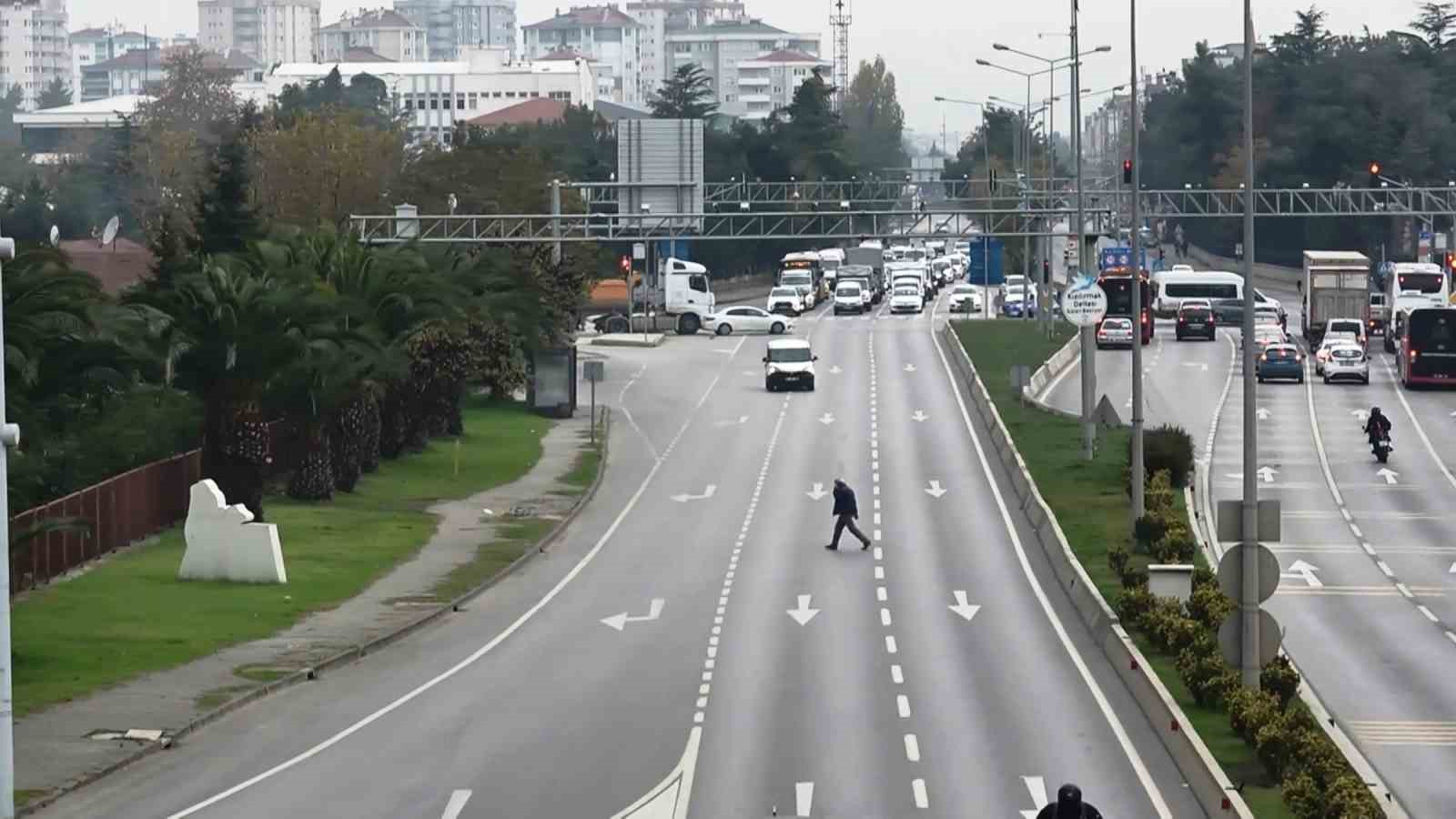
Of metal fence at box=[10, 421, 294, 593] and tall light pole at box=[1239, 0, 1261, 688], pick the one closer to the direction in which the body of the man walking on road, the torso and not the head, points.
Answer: the metal fence

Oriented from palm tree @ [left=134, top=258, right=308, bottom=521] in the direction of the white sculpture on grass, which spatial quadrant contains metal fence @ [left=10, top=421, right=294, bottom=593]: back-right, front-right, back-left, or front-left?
front-right

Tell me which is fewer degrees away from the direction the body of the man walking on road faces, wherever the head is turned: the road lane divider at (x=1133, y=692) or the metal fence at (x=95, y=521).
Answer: the metal fence

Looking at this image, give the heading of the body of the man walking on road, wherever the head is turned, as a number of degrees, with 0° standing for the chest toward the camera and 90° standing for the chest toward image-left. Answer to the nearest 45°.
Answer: approximately 90°

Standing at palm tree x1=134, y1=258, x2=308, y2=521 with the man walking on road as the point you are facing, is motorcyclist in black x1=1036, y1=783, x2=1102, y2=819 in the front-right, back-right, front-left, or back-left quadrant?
front-right

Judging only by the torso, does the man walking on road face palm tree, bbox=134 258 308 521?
yes

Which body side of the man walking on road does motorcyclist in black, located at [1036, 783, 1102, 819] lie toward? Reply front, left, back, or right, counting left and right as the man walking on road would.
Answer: left

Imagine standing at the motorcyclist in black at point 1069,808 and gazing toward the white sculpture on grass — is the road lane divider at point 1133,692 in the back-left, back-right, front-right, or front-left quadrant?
front-right

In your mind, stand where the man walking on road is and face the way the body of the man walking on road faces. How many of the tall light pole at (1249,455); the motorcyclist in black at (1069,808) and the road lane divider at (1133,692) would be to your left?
3

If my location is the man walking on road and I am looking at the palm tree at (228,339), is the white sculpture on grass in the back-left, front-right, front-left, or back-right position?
front-left

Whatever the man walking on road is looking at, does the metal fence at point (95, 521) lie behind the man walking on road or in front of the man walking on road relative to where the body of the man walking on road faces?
in front

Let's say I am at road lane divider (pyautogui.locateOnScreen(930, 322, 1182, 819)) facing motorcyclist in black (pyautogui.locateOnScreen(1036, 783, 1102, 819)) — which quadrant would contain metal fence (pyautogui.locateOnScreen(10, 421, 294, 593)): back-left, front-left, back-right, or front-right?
back-right

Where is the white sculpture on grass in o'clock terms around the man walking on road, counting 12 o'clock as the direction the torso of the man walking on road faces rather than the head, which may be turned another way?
The white sculpture on grass is roughly at 11 o'clock from the man walking on road.

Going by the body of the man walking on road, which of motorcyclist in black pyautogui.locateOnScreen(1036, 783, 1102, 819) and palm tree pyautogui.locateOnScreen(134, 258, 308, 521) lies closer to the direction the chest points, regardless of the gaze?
the palm tree
